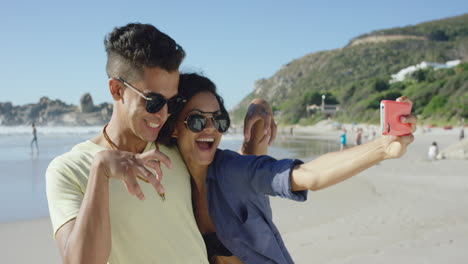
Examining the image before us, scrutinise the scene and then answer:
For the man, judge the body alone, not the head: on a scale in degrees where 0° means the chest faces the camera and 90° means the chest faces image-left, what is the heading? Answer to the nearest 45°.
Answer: approximately 315°

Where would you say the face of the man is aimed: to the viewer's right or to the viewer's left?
to the viewer's right
